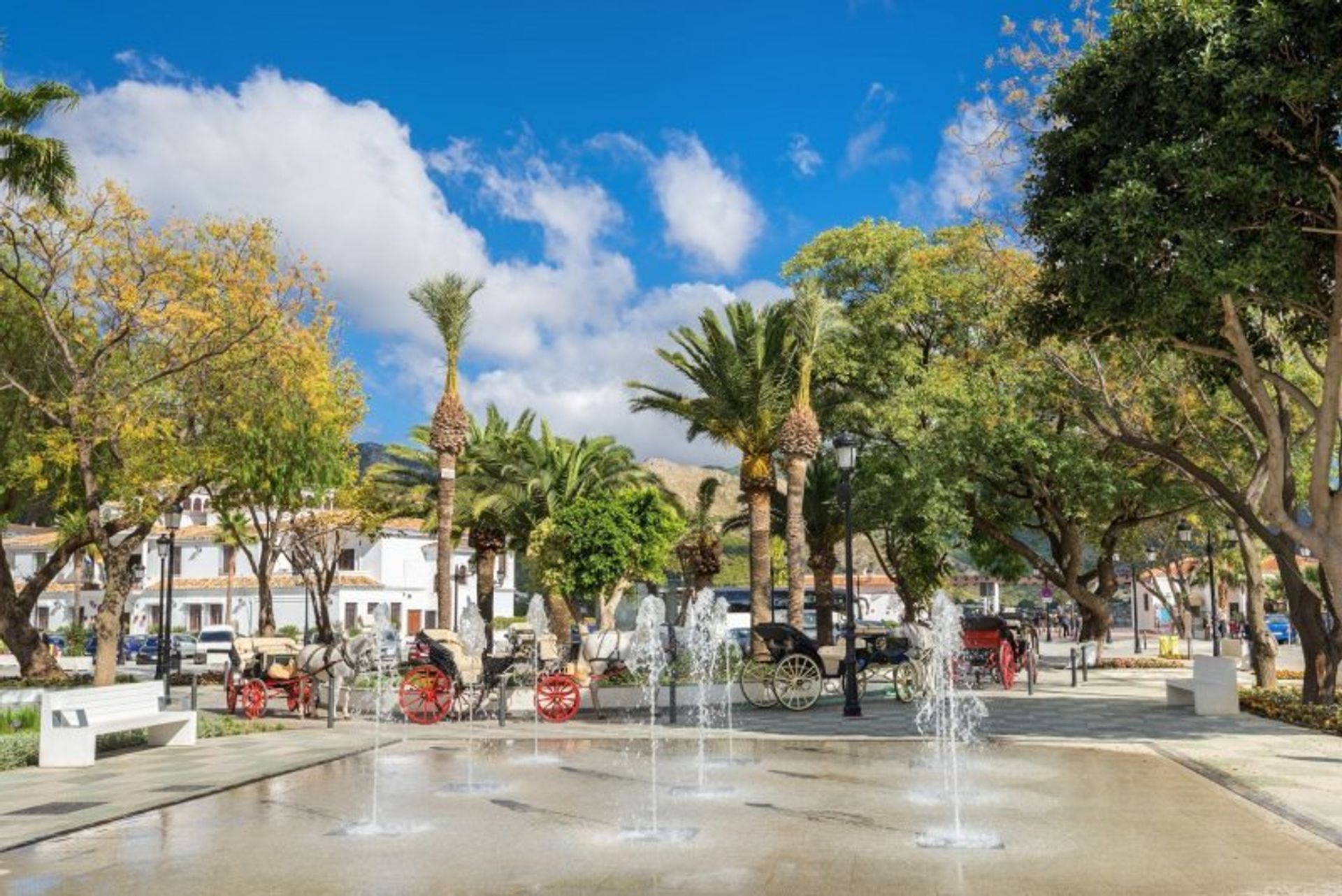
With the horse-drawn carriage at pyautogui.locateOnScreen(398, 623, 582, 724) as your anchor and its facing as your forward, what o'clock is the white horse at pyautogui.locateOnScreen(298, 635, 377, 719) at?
The white horse is roughly at 7 o'clock from the horse-drawn carriage.

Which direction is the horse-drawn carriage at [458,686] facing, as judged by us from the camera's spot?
facing to the right of the viewer

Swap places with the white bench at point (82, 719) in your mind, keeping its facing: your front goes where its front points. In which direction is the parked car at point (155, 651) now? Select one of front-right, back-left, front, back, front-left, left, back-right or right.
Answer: back-left

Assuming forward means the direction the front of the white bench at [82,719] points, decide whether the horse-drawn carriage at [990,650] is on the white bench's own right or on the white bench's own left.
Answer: on the white bench's own left

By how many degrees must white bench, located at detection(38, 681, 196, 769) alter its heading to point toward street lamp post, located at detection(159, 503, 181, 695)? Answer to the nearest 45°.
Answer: approximately 135° to its left

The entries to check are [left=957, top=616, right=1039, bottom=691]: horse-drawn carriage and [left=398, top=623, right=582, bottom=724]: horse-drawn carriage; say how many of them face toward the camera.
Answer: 0

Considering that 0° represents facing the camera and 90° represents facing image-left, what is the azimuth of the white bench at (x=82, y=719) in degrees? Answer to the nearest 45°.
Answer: approximately 315°

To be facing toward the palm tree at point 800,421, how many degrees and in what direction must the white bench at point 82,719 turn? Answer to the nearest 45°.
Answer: approximately 90° to its left

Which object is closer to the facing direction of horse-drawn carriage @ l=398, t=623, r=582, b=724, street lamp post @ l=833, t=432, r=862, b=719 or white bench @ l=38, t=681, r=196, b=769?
the street lamp post

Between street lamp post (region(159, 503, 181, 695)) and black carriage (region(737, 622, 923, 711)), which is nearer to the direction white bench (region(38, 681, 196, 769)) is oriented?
the black carriage
